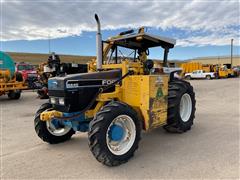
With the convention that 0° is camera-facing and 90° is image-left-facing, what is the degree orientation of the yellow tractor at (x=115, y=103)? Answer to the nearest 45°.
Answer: approximately 45°

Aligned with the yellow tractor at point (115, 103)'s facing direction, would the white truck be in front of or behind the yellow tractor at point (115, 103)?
behind

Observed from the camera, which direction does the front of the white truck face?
facing to the left of the viewer

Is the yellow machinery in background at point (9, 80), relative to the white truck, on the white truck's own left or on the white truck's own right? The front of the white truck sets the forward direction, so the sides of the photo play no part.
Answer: on the white truck's own left

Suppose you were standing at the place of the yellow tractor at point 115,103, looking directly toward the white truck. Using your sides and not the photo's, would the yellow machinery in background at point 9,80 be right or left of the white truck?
left

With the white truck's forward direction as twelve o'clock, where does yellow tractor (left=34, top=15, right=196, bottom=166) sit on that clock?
The yellow tractor is roughly at 9 o'clock from the white truck.

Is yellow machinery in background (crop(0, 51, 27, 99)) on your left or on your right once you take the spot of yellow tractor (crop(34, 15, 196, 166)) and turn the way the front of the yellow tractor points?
on your right

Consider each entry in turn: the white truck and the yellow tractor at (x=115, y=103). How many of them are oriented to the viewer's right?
0
